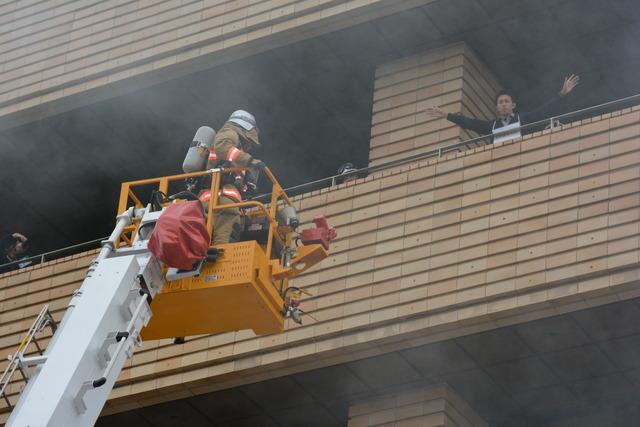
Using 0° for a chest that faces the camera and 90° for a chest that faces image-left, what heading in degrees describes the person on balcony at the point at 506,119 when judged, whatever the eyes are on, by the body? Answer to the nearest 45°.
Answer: approximately 0°

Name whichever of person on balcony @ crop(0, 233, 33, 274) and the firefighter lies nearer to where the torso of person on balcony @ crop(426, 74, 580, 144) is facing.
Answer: the firefighter

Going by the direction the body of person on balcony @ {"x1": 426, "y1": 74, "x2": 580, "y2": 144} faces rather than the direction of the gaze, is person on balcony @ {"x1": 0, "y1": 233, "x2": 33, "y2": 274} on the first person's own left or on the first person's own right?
on the first person's own right

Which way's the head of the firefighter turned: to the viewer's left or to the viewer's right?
to the viewer's right

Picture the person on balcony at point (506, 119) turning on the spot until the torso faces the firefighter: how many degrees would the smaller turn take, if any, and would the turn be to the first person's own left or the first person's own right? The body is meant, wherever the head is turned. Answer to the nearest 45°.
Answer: approximately 45° to the first person's own right
